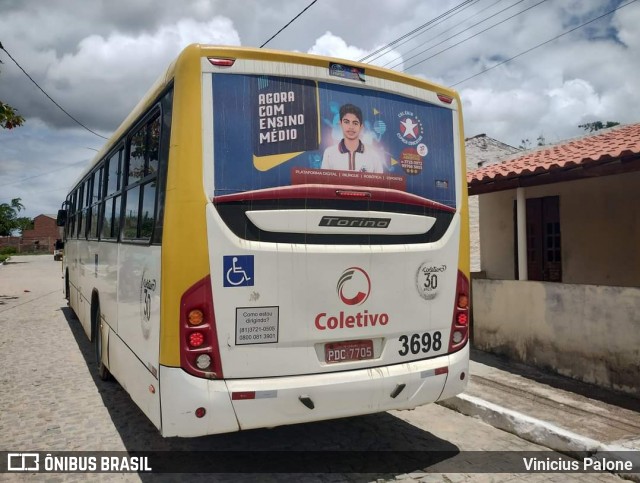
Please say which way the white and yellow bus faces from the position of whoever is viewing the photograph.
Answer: facing away from the viewer and to the left of the viewer

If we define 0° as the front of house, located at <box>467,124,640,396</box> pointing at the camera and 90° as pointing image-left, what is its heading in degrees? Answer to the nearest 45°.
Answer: approximately 45°

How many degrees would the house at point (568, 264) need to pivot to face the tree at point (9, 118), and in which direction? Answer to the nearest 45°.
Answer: approximately 45° to its right

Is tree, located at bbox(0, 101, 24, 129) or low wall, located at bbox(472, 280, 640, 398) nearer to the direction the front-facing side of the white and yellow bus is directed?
the tree

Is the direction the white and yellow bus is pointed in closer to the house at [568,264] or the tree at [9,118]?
the tree

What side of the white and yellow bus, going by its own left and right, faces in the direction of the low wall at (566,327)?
right

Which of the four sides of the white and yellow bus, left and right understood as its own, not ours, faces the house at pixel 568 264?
right
